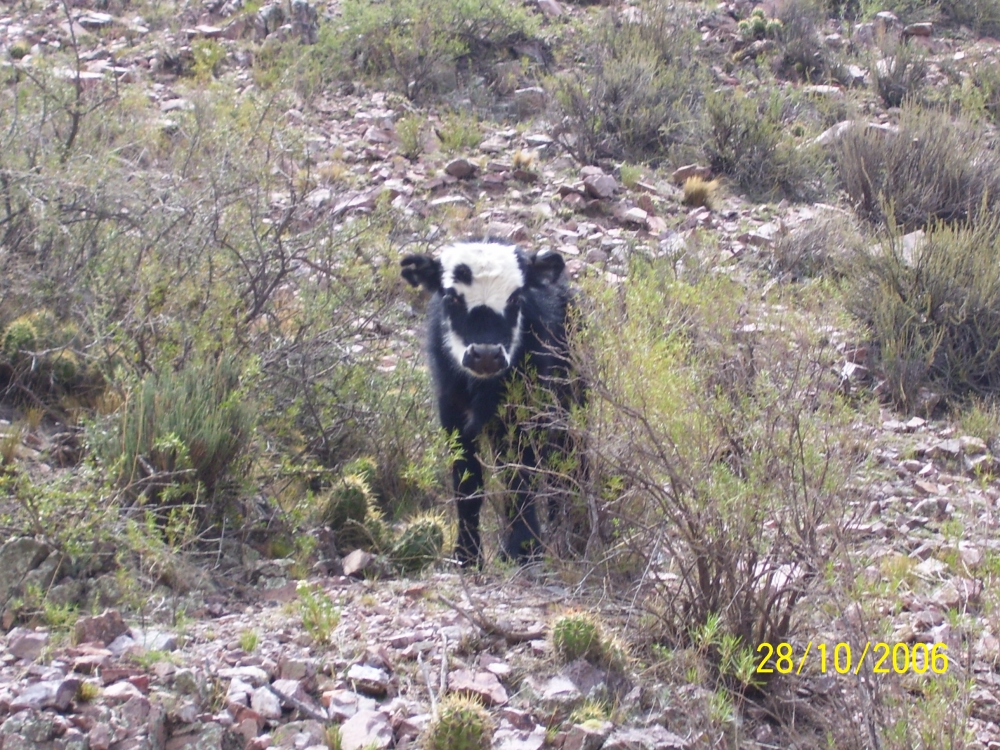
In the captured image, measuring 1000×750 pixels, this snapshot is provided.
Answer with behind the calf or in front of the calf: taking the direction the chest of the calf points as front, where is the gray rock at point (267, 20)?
behind

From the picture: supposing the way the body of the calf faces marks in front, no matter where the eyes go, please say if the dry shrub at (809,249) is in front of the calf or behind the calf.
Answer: behind

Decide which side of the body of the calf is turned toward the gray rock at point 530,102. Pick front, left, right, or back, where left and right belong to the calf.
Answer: back

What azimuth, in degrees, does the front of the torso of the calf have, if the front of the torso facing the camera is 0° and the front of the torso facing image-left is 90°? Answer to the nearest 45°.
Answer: approximately 0°

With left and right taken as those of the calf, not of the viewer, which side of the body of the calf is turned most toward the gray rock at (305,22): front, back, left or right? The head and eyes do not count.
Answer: back

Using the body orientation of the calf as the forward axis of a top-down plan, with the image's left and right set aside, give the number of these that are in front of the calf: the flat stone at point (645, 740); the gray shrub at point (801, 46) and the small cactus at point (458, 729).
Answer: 2

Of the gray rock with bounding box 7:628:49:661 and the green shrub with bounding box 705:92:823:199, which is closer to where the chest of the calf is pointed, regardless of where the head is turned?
the gray rock

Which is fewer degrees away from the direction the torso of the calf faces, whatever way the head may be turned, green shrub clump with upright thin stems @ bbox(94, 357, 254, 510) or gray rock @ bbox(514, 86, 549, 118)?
the green shrub clump with upright thin stems

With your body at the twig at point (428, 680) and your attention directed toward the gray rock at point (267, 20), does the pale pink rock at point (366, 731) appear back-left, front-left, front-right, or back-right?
back-left

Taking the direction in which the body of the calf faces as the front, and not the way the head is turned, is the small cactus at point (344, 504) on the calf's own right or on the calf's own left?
on the calf's own right

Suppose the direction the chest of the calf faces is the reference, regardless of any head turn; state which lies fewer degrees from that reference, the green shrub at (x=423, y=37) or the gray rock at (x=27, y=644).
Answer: the gray rock

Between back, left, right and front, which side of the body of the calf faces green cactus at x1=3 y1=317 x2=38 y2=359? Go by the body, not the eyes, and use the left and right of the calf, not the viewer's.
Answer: right

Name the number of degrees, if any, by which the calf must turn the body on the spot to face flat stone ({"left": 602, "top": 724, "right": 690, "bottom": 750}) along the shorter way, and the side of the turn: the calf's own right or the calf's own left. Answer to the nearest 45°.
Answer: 0° — it already faces it
